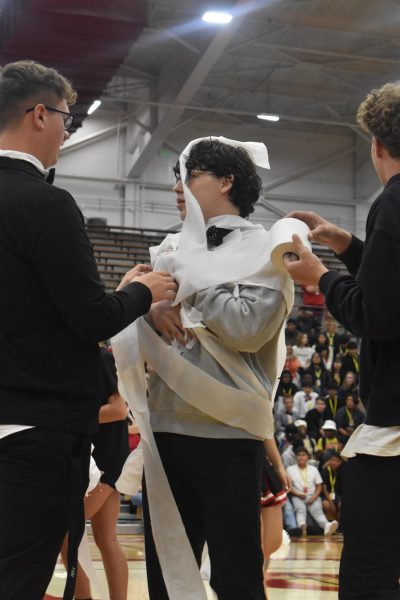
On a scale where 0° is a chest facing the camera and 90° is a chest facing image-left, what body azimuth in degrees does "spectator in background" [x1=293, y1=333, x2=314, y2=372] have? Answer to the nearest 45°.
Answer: approximately 0°

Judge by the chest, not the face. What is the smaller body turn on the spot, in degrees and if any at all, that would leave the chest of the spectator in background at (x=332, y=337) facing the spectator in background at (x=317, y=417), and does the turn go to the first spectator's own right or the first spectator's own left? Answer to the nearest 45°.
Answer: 0° — they already face them

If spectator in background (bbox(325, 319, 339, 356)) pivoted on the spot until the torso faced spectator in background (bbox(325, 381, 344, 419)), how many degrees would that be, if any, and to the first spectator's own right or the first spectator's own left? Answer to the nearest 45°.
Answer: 0° — they already face them

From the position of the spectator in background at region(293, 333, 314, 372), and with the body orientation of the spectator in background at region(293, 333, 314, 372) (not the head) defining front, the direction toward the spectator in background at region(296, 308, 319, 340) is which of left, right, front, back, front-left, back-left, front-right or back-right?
back

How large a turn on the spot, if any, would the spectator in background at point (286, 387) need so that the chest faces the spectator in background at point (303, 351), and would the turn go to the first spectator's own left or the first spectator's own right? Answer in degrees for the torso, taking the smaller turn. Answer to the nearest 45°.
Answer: approximately 180°
